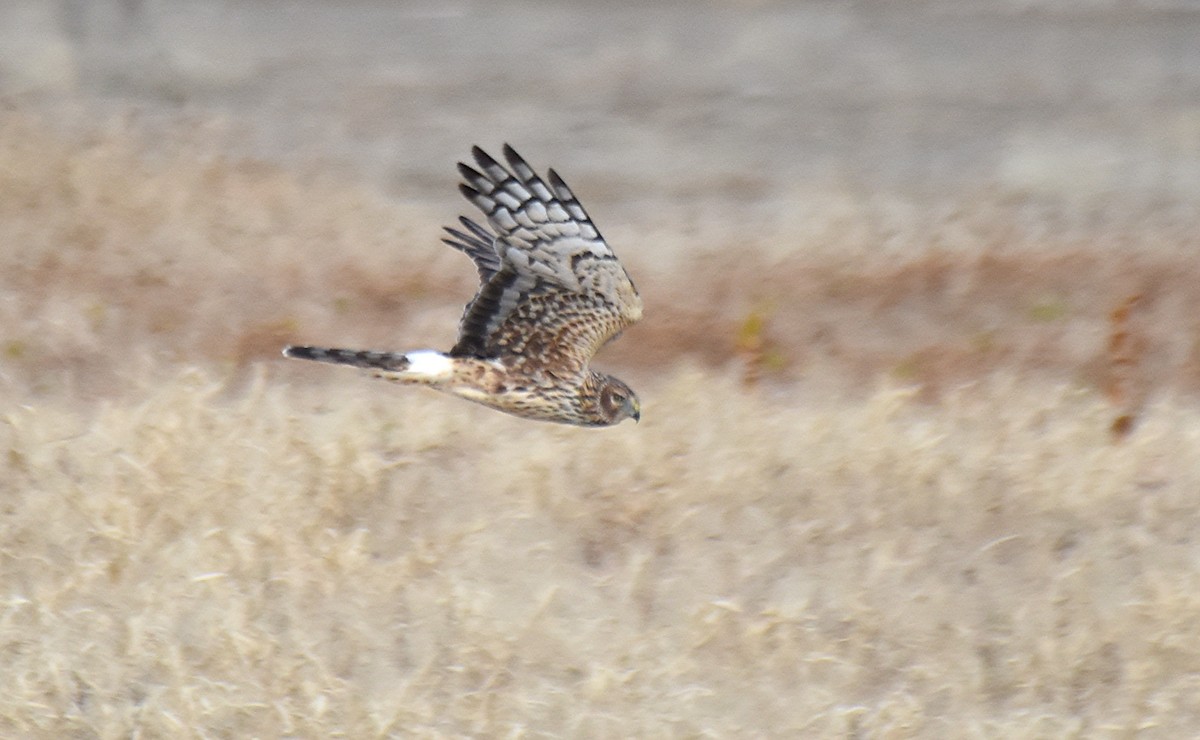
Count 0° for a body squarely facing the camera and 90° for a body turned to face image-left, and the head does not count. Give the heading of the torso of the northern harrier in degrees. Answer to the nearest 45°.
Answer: approximately 270°
